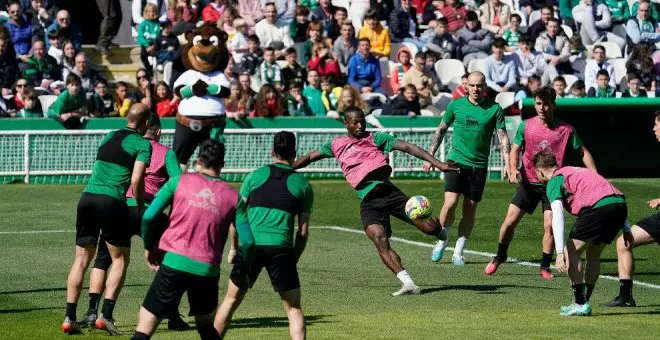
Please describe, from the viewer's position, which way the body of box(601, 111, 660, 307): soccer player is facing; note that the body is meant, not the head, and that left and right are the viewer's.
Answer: facing to the left of the viewer

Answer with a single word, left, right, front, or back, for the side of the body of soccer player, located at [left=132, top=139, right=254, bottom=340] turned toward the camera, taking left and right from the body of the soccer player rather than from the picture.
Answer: back

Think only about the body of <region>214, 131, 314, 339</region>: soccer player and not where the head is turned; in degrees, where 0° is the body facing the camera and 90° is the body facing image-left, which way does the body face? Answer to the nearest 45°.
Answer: approximately 180°

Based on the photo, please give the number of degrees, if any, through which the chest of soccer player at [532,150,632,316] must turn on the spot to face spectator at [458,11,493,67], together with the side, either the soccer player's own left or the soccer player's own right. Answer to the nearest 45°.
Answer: approximately 90° to the soccer player's own right

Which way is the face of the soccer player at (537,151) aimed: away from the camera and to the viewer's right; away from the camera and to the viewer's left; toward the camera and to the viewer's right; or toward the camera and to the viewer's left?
toward the camera and to the viewer's left

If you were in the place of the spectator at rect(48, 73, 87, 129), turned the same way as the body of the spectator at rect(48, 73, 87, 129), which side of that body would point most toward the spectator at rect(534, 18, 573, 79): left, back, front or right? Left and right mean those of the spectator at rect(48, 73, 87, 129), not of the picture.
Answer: left

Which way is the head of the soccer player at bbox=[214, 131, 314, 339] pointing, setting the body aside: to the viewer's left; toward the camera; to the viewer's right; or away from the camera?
away from the camera

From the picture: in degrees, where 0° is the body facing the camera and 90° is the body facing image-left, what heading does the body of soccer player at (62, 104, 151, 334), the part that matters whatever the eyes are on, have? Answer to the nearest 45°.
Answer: approximately 225°

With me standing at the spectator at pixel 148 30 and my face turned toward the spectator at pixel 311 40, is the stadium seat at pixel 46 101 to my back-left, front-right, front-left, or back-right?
back-right

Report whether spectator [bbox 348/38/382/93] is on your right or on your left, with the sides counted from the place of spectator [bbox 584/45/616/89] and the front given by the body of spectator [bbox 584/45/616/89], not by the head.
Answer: on your right

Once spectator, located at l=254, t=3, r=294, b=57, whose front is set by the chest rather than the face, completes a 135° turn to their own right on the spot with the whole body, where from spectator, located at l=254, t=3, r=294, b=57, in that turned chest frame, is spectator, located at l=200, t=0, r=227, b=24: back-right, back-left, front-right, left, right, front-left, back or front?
front-left
